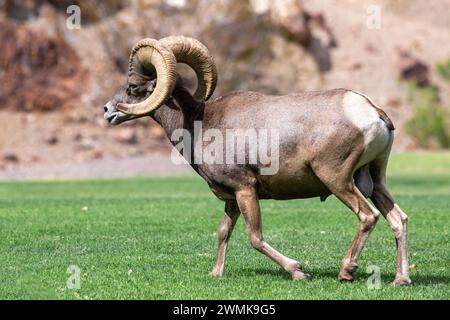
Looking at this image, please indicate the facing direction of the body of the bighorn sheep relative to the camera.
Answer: to the viewer's left
